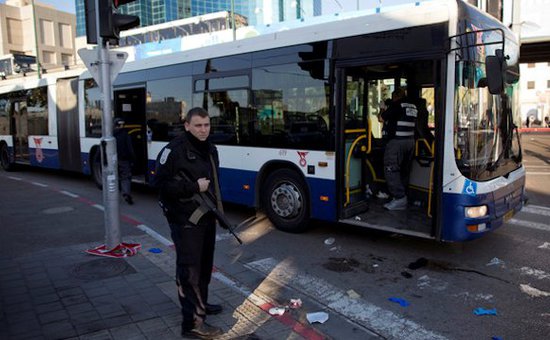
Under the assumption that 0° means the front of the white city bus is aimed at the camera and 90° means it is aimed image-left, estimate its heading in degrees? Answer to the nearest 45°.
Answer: approximately 315°

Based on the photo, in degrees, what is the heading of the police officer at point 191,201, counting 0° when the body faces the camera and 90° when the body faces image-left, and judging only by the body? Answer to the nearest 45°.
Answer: approximately 315°

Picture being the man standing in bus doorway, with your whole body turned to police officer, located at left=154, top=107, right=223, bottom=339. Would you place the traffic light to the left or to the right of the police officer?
right

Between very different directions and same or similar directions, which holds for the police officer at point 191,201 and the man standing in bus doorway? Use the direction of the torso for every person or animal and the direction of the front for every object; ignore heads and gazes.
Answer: very different directions

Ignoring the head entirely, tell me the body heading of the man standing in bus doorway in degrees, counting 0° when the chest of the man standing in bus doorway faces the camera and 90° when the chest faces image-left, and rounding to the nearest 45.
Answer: approximately 135°

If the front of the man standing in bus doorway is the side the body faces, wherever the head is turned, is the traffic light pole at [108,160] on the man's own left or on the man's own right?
on the man's own left

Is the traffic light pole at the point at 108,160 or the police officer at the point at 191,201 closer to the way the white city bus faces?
the police officer

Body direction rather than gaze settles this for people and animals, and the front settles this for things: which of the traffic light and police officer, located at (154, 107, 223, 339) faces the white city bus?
the traffic light

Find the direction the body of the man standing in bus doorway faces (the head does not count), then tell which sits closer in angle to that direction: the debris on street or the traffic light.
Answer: the traffic light

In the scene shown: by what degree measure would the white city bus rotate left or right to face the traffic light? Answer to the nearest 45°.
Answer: approximately 135° to its right

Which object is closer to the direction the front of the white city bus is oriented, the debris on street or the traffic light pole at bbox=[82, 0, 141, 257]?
the debris on street
